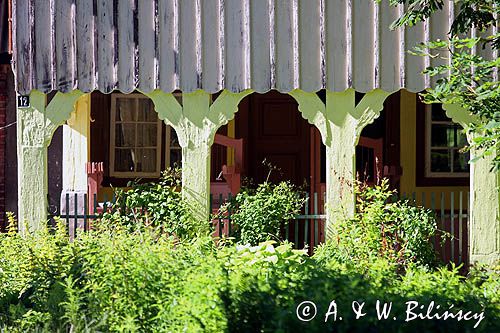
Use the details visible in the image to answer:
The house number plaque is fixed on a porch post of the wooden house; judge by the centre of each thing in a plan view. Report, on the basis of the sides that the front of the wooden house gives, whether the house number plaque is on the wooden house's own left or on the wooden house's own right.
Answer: on the wooden house's own right

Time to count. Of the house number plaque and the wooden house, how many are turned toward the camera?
2

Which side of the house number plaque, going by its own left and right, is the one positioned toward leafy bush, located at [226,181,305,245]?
left

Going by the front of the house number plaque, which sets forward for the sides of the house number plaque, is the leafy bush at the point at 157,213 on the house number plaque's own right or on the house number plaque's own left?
on the house number plaque's own left

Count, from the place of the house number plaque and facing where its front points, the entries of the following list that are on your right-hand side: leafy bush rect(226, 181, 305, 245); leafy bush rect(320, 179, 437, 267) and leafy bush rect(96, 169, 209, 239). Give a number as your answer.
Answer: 0

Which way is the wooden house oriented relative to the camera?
toward the camera

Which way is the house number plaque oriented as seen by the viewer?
toward the camera

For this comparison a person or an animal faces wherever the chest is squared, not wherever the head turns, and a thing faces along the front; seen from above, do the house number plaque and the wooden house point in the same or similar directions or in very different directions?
same or similar directions
